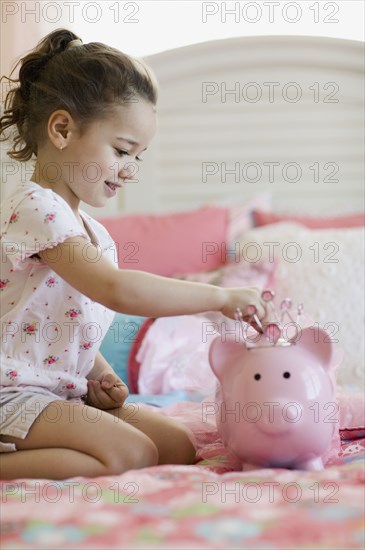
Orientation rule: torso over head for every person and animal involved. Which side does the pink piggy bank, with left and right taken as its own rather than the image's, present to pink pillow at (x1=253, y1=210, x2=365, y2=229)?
back

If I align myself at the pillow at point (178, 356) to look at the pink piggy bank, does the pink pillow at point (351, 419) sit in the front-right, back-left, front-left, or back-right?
front-left

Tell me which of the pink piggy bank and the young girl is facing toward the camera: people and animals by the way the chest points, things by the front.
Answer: the pink piggy bank

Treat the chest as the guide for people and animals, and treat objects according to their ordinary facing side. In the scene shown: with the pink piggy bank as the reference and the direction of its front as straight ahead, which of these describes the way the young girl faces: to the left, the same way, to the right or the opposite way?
to the left

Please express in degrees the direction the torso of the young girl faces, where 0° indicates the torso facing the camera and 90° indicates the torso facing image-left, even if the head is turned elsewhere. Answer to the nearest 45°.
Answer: approximately 270°

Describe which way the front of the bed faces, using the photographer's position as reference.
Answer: facing the viewer

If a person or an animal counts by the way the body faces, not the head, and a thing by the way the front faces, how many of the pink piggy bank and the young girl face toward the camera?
1

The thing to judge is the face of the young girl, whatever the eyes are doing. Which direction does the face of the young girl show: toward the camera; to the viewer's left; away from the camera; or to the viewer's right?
to the viewer's right
